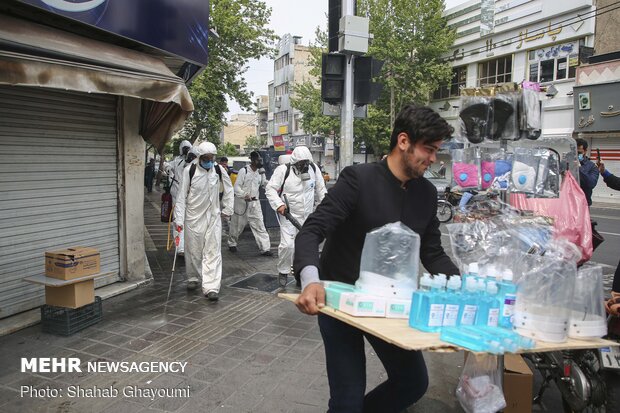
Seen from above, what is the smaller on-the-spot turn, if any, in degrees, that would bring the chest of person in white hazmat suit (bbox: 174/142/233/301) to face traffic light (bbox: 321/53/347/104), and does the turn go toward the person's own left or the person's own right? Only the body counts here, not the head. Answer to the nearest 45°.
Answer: approximately 90° to the person's own left

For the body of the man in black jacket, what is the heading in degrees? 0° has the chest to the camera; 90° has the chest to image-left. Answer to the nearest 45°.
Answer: approximately 315°

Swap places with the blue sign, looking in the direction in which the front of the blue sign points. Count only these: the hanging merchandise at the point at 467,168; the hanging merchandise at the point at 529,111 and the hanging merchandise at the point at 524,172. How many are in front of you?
3

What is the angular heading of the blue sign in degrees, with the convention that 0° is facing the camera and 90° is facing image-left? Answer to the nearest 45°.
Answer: approximately 315°

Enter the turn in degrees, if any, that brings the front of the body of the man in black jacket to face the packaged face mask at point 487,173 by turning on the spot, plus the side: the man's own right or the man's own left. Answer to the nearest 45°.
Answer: approximately 90° to the man's own left

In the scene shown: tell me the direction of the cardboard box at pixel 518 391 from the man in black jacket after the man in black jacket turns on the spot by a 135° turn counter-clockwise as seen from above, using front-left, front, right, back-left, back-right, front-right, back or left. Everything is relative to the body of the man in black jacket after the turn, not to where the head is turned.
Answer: front-right

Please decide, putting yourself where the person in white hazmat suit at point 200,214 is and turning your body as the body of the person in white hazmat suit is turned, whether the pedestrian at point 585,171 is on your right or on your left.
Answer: on your left

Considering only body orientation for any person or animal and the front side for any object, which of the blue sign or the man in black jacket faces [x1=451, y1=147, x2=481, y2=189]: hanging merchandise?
the blue sign
